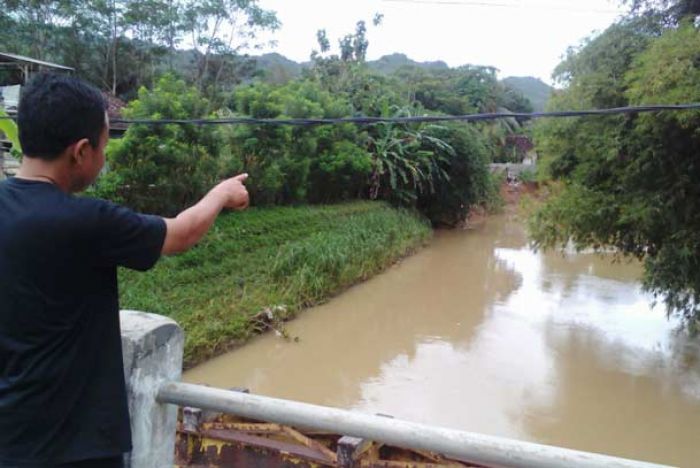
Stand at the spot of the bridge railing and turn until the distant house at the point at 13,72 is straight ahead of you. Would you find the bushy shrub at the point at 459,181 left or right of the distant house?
right

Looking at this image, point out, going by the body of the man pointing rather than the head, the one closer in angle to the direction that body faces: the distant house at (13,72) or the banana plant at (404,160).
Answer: the banana plant

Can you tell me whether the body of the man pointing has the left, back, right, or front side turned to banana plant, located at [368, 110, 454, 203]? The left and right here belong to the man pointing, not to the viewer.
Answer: front

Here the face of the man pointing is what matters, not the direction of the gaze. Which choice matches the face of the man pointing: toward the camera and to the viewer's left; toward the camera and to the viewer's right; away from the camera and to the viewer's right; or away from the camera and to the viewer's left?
away from the camera and to the viewer's right

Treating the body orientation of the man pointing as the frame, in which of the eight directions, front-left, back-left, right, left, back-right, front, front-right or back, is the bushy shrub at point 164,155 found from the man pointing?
front-left

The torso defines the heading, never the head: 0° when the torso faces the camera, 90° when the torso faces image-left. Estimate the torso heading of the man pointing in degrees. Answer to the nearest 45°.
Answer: approximately 225°

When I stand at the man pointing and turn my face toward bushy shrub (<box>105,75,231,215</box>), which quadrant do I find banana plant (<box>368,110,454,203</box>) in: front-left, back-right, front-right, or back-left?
front-right
